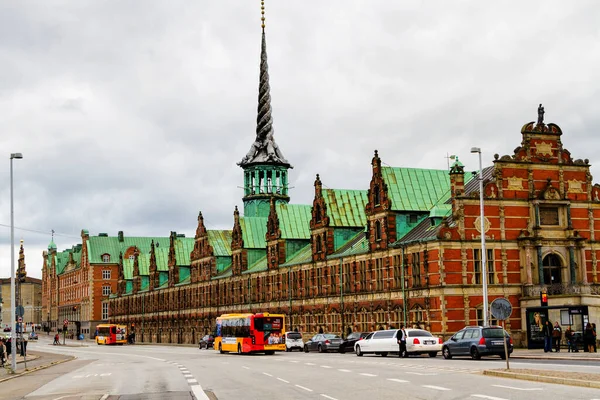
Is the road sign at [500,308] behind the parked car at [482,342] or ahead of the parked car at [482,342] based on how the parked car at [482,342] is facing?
behind

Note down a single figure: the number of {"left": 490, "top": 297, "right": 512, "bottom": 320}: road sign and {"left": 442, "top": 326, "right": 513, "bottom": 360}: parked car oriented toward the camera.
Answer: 0

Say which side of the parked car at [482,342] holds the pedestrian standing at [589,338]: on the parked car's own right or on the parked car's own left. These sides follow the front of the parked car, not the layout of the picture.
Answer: on the parked car's own right

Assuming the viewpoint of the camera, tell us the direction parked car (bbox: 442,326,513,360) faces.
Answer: facing away from the viewer and to the left of the viewer
